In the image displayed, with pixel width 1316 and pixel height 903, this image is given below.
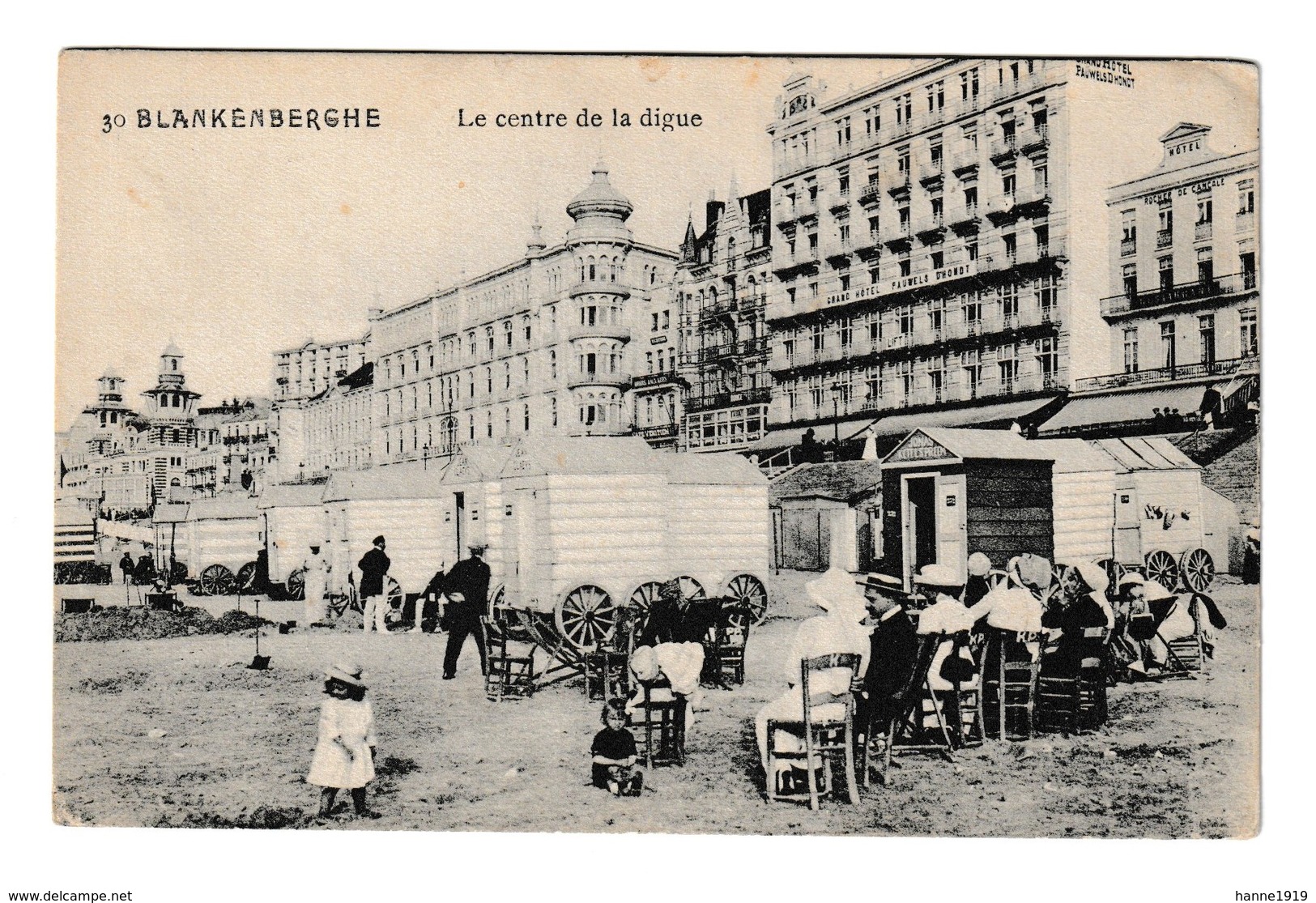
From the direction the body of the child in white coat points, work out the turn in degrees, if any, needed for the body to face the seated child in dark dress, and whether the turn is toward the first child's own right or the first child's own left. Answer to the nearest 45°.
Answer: approximately 90° to the first child's own left

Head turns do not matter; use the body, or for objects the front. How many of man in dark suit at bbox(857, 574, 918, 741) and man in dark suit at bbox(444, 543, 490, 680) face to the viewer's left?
1

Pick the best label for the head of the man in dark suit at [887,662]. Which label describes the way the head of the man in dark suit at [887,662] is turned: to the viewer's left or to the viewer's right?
to the viewer's left

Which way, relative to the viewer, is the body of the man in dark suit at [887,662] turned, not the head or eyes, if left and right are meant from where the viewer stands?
facing to the left of the viewer

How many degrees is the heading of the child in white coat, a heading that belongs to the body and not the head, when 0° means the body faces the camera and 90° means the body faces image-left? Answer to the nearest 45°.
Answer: approximately 0°

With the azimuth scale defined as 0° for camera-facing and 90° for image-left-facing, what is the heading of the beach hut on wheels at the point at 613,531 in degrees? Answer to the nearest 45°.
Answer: approximately 45°
